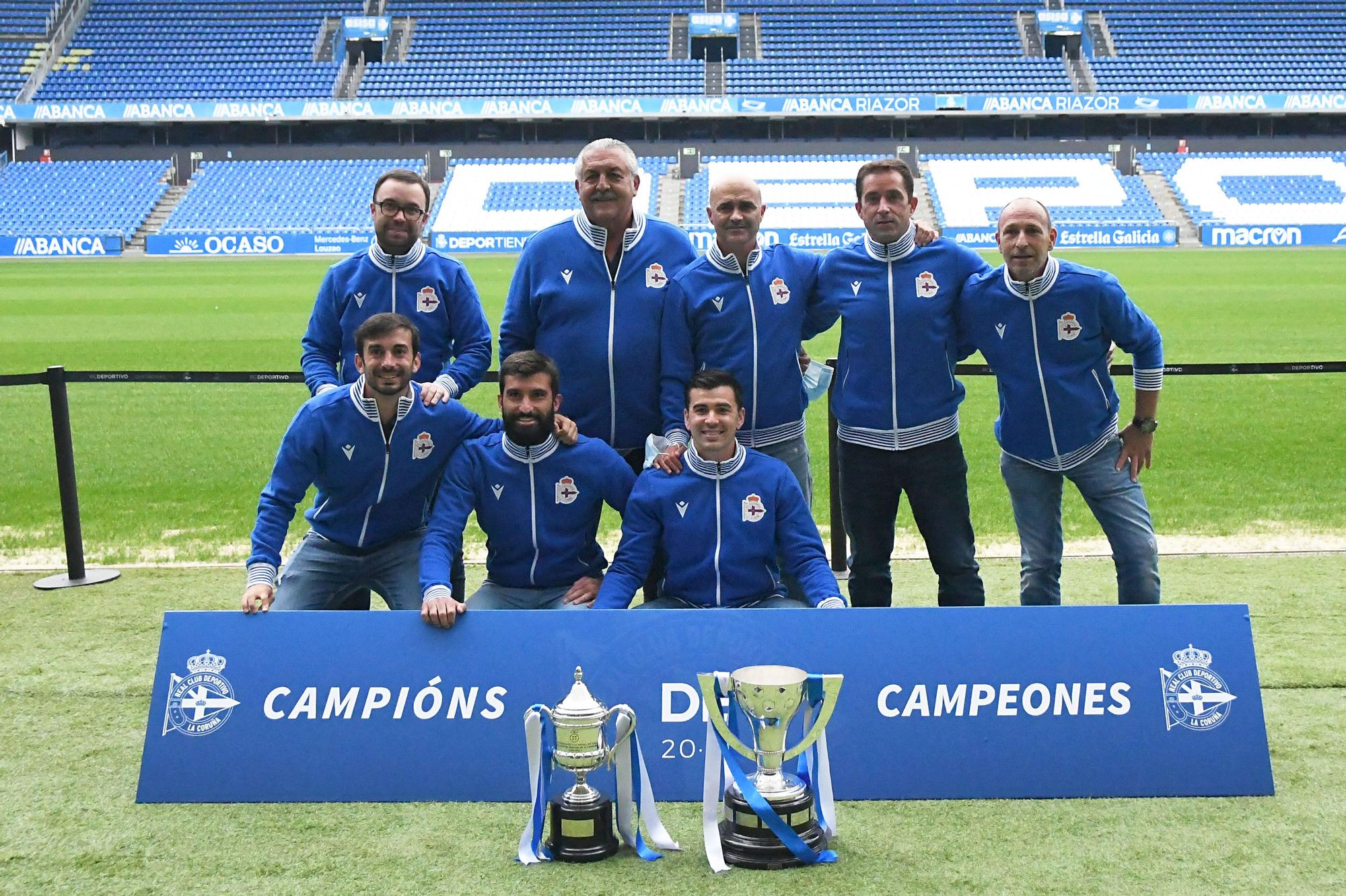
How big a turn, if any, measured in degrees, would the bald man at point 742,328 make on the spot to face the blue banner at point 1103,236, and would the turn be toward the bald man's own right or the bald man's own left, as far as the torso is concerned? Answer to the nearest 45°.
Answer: approximately 180°

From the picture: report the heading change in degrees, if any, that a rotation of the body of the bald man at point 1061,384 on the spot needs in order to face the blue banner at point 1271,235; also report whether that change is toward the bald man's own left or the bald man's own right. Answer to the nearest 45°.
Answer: approximately 180°

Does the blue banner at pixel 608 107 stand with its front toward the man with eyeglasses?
yes

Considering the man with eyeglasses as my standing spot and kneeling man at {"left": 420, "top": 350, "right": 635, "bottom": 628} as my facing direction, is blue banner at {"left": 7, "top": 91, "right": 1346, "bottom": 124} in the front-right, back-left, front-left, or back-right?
back-left

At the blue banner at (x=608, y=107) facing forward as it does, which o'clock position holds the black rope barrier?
The black rope barrier is roughly at 12 o'clock from the blue banner.

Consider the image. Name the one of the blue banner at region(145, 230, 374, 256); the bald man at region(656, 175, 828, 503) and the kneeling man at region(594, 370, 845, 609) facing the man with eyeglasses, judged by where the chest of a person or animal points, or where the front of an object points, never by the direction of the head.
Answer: the blue banner

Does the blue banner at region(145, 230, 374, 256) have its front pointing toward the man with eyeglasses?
yes

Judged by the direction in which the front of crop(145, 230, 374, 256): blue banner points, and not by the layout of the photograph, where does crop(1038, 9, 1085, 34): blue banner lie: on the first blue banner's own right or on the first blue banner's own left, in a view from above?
on the first blue banner's own left
